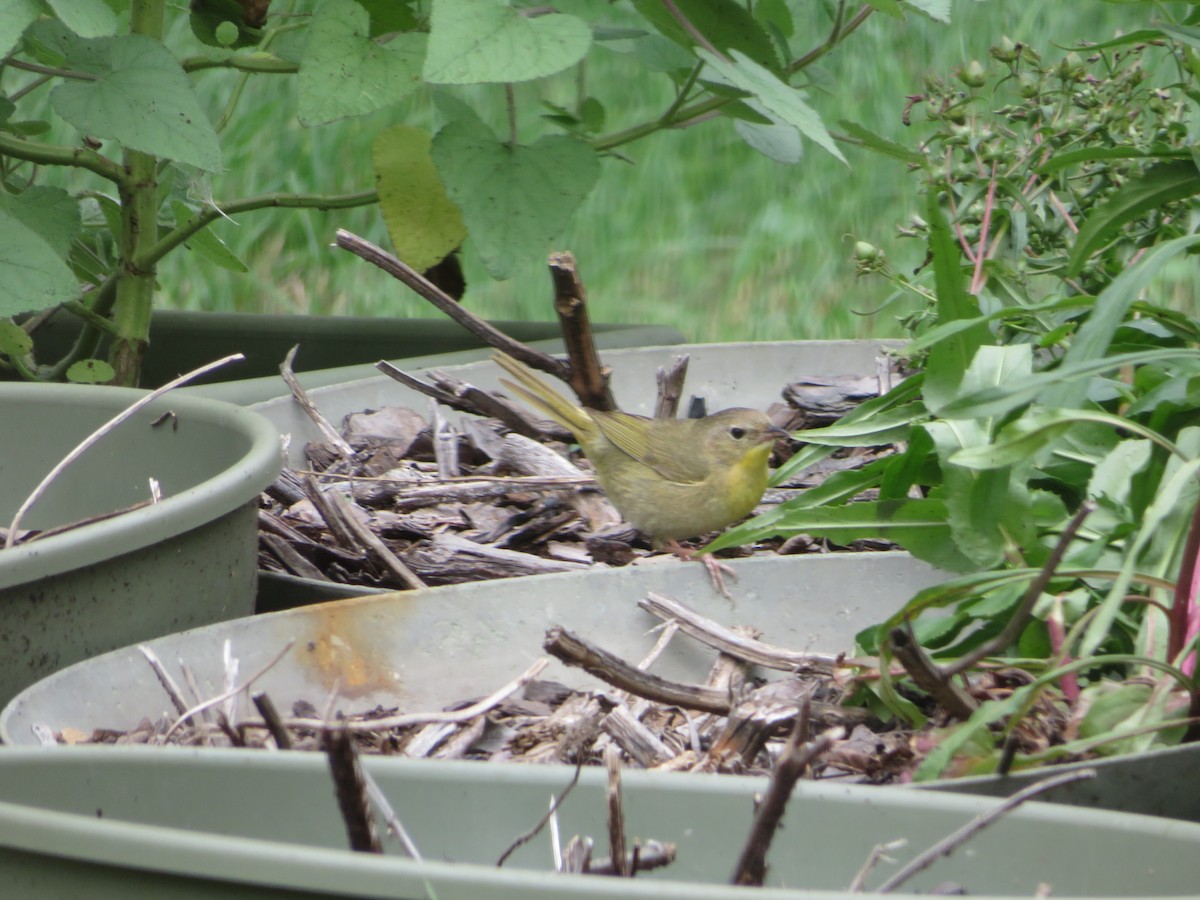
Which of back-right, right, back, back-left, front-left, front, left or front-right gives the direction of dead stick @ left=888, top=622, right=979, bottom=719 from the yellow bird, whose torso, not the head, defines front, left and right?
right

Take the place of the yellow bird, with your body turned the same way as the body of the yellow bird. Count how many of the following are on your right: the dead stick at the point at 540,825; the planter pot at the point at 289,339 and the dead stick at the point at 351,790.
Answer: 2

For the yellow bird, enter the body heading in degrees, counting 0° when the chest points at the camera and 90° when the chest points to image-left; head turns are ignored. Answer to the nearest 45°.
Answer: approximately 270°

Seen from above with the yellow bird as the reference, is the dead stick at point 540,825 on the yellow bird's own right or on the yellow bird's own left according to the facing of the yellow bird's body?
on the yellow bird's own right

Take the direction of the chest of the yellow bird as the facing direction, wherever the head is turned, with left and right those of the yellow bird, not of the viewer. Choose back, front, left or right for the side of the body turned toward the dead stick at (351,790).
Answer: right

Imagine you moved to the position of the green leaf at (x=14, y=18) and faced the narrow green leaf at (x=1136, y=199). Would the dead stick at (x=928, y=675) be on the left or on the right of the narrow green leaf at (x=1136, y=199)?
right

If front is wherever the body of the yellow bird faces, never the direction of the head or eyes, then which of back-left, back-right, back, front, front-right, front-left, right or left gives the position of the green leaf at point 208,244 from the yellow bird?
back
